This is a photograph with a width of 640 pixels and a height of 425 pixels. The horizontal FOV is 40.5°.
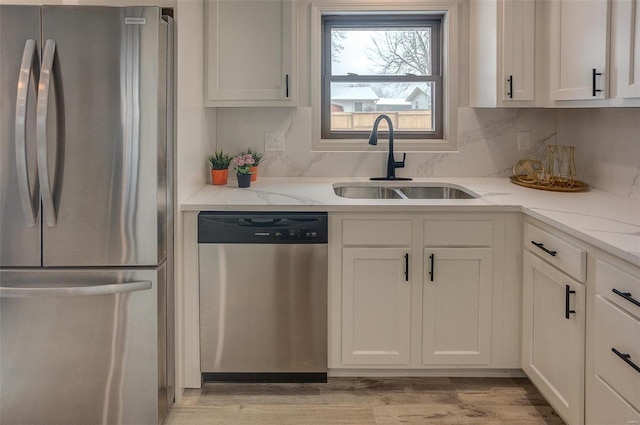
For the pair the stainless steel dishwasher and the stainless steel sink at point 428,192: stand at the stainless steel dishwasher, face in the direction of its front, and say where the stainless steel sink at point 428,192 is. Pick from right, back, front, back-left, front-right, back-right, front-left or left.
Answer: back-left

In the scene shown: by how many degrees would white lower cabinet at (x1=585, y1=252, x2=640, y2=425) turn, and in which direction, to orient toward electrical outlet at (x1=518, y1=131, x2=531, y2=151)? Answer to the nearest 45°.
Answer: approximately 135° to its right

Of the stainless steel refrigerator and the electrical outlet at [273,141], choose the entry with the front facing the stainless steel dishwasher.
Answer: the electrical outlet

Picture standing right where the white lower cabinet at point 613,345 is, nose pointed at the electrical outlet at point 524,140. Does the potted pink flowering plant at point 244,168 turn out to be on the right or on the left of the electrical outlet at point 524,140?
left

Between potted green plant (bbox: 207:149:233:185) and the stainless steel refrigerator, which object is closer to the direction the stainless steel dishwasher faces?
the stainless steel refrigerator

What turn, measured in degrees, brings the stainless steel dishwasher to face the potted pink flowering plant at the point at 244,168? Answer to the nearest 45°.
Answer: approximately 180°

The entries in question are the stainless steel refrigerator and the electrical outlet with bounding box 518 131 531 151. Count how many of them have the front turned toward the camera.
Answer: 2

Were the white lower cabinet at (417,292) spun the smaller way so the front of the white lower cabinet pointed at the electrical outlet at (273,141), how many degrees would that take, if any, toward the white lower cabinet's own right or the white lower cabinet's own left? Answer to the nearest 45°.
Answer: approximately 135° to the white lower cabinet's own right

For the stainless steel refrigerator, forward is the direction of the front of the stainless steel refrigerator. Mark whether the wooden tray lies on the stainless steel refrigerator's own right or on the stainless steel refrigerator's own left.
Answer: on the stainless steel refrigerator's own left

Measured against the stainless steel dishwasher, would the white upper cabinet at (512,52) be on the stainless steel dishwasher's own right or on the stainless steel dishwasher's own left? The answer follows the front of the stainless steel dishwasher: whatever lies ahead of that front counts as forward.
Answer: on the stainless steel dishwasher's own left
